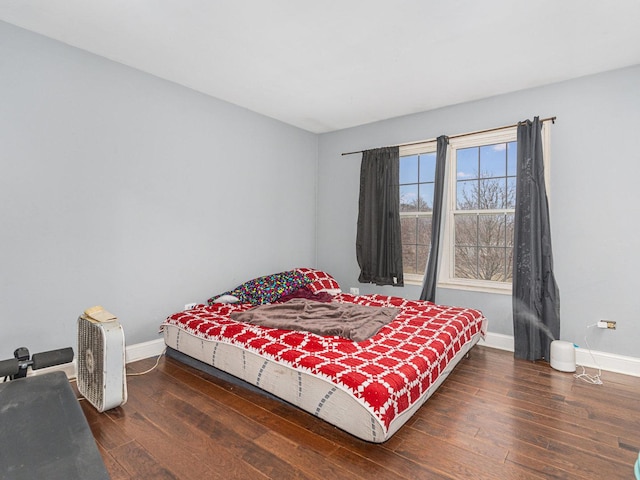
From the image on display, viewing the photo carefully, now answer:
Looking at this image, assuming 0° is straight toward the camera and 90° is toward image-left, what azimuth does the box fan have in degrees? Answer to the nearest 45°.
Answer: approximately 45°

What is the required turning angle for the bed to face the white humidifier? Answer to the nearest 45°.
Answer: approximately 45° to its left

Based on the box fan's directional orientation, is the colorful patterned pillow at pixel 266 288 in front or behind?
behind

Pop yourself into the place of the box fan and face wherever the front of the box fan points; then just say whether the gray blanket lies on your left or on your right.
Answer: on your left

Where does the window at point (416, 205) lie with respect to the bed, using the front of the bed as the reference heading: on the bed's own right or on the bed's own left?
on the bed's own left

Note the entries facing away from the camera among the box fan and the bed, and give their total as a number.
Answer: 0

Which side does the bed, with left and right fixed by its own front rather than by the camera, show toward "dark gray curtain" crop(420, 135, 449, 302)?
left

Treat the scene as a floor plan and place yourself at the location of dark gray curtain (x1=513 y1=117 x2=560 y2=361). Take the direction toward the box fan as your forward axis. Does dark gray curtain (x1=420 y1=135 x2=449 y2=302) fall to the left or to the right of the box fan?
right

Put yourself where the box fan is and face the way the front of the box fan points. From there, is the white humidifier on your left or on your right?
on your left
